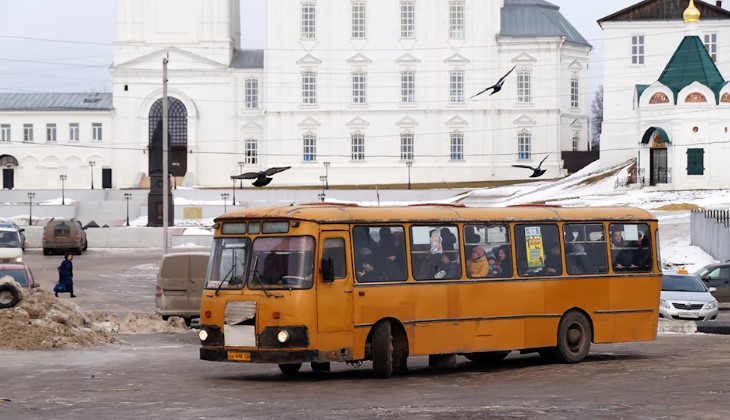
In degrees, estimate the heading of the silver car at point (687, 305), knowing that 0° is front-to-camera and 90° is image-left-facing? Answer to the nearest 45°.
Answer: approximately 0°

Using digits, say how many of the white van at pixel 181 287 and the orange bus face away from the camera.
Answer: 1

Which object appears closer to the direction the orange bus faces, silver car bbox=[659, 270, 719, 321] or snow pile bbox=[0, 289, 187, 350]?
the snow pile

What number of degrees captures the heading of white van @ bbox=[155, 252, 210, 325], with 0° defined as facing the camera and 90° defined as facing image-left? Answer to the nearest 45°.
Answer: approximately 180°

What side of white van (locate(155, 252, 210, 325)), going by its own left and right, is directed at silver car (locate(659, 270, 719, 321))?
right
